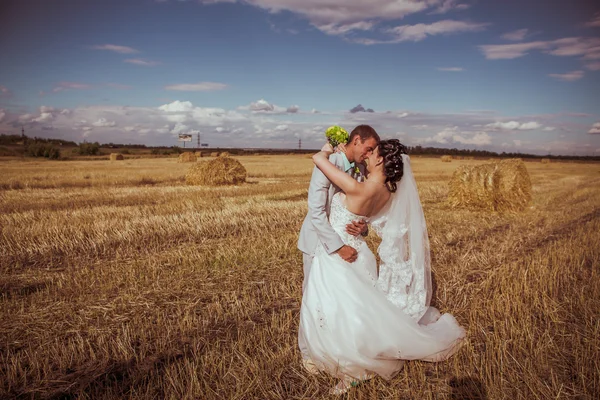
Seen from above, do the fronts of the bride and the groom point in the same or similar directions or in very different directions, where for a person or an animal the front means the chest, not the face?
very different directions

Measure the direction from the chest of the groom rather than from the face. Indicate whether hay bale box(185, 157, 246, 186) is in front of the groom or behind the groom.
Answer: behind

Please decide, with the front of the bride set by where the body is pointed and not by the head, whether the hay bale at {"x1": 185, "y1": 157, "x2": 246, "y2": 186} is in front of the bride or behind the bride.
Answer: in front

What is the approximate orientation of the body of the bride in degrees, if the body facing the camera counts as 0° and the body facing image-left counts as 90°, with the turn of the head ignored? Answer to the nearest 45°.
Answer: approximately 135°

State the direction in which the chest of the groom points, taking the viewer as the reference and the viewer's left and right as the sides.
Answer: facing the viewer and to the right of the viewer

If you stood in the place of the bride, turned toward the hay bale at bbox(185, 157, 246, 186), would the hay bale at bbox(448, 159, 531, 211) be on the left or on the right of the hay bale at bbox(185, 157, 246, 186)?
right

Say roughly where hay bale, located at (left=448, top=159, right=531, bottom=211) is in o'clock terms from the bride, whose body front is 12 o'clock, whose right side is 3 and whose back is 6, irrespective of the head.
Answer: The hay bale is roughly at 2 o'clock from the bride.

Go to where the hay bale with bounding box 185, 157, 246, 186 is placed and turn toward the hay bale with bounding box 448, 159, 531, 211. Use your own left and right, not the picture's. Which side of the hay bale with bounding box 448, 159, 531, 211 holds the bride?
right

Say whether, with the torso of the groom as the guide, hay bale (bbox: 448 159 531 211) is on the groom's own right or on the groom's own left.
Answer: on the groom's own left

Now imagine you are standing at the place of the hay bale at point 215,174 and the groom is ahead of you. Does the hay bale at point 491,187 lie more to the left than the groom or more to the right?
left
